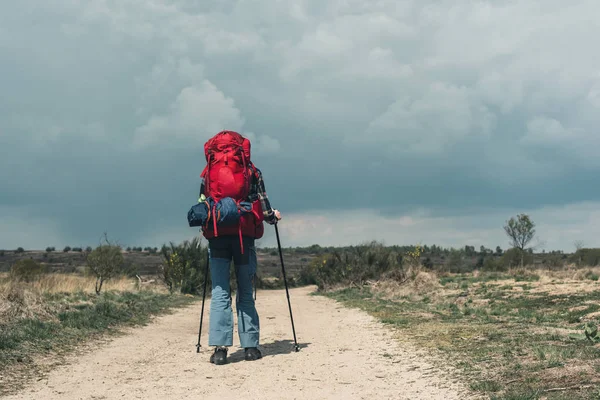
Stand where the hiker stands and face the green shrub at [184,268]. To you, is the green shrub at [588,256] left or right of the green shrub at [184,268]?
right

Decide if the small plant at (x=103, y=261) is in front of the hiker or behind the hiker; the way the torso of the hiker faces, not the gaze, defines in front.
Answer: in front

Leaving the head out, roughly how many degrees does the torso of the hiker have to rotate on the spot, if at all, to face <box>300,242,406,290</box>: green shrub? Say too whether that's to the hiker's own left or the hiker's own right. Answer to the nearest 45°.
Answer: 0° — they already face it

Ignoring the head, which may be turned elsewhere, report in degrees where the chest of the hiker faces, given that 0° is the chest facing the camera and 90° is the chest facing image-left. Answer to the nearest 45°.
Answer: approximately 180°

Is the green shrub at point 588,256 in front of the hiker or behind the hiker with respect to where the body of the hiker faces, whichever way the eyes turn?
in front

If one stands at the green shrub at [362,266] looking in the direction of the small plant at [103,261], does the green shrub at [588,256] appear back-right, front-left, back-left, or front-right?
back-right

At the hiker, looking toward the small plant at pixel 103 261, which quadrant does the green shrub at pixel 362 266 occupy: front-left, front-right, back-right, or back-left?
front-right

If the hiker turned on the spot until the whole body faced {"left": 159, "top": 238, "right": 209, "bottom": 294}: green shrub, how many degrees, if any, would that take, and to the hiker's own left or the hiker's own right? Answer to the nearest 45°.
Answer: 0° — they already face it
